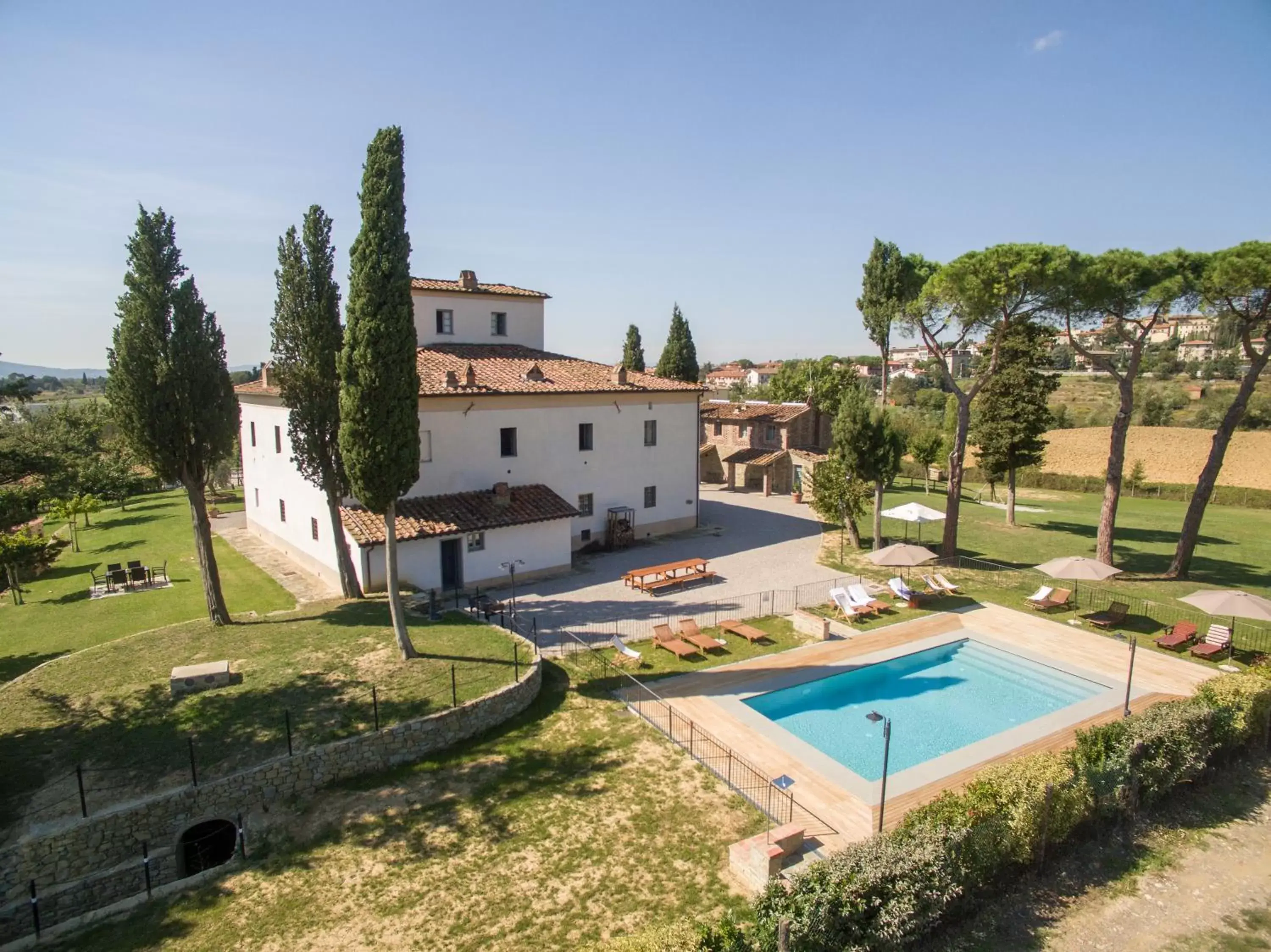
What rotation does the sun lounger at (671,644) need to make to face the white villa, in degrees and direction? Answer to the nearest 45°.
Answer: approximately 180°

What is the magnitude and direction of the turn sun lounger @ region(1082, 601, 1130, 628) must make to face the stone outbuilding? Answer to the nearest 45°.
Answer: approximately 90° to its right

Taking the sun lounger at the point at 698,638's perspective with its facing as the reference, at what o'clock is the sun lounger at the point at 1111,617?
the sun lounger at the point at 1111,617 is roughly at 10 o'clock from the sun lounger at the point at 698,638.

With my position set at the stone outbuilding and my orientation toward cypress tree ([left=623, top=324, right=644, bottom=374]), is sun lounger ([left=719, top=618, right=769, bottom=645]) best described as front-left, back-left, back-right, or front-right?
back-left

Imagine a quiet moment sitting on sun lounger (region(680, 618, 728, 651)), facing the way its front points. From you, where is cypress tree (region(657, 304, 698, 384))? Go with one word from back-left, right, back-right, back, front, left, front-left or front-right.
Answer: back-left

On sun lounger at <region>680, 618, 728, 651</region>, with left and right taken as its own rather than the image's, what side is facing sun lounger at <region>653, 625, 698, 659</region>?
right

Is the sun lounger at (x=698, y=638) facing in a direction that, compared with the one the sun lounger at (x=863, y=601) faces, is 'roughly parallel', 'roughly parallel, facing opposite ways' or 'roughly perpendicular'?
roughly parallel

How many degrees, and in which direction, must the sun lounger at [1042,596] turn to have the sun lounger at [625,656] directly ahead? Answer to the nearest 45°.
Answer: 0° — it already faces it

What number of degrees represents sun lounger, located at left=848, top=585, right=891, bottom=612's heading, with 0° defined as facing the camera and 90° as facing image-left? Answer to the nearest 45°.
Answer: approximately 315°

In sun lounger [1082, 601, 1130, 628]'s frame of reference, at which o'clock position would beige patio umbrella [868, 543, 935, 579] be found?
The beige patio umbrella is roughly at 1 o'clock from the sun lounger.

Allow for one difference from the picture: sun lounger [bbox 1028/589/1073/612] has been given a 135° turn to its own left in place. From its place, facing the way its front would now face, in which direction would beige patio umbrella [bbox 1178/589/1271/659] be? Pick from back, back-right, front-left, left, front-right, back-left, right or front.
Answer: front-right

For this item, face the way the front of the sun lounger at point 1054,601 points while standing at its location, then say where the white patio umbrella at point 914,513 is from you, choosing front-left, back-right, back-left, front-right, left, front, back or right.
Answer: right

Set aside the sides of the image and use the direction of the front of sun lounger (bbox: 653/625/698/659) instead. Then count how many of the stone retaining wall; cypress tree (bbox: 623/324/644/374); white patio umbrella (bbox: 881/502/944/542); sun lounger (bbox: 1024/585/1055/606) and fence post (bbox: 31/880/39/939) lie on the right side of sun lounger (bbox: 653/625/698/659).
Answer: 2

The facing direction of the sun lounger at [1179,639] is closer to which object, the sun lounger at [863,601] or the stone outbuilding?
the sun lounger

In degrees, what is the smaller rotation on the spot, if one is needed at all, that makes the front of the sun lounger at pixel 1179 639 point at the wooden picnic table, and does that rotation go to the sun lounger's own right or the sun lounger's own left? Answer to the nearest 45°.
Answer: approximately 45° to the sun lounger's own right

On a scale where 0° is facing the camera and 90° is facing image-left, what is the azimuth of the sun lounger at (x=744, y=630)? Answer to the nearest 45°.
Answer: approximately 315°

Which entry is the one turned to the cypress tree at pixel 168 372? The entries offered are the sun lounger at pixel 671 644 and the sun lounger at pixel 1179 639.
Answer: the sun lounger at pixel 1179 639

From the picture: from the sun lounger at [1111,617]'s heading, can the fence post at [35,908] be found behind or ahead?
ahead
